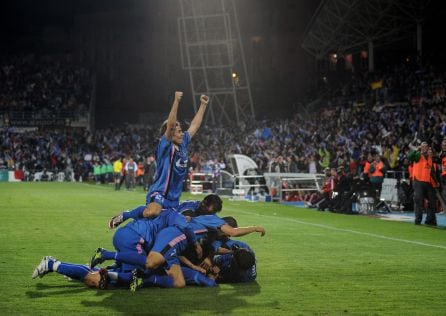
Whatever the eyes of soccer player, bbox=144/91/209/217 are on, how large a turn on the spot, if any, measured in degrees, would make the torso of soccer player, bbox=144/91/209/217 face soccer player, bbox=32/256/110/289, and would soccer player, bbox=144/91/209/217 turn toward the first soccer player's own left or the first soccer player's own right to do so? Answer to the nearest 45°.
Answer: approximately 90° to the first soccer player's own right

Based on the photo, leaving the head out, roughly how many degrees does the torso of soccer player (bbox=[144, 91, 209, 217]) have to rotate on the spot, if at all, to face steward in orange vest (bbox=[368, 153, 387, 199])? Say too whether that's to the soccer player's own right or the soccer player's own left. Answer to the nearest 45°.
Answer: approximately 90° to the soccer player's own left

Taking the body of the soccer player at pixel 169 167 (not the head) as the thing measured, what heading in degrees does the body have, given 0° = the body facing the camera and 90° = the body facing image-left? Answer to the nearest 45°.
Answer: approximately 315°

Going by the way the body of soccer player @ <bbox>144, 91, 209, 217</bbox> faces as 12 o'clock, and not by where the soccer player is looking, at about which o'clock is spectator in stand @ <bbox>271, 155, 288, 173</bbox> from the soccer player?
The spectator in stand is roughly at 8 o'clock from the soccer player.

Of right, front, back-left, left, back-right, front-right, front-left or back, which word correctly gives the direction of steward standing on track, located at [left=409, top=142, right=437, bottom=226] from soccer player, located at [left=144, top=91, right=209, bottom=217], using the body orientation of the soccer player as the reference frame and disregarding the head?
left
